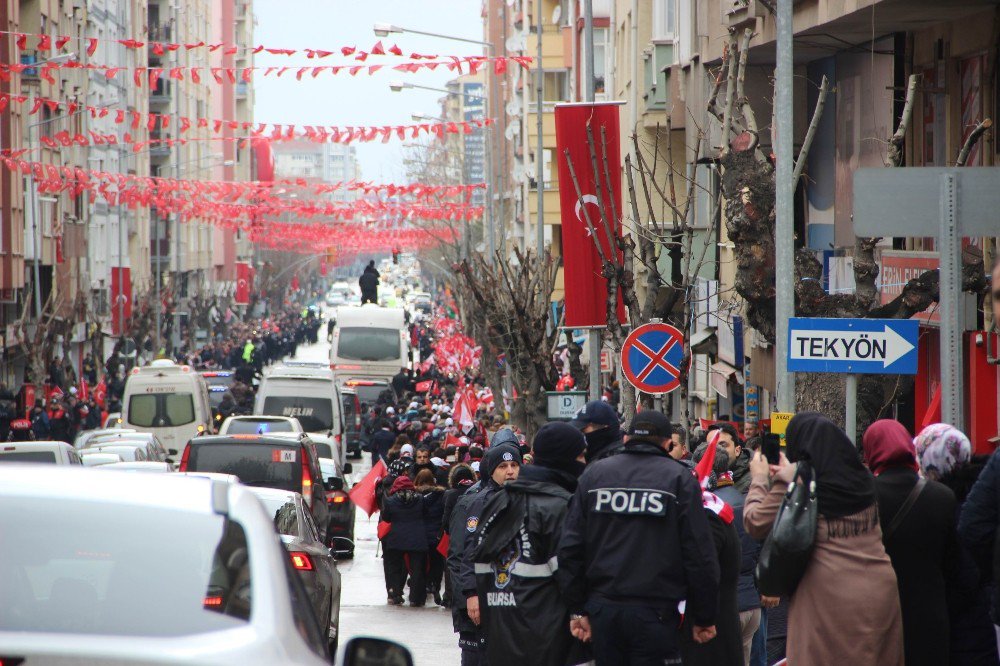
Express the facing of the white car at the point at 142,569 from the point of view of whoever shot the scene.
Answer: facing away from the viewer

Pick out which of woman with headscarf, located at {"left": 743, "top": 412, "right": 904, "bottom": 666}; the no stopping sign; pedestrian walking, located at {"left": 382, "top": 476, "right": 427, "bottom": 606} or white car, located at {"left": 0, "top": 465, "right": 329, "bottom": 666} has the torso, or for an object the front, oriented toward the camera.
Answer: the no stopping sign

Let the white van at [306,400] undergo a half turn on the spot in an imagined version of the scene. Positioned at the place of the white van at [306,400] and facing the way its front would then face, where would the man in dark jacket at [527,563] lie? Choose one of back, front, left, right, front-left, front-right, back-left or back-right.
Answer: front

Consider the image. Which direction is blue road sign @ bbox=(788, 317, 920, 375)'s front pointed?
toward the camera

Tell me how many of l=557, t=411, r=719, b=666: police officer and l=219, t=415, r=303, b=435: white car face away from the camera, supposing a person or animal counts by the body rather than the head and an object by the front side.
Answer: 2

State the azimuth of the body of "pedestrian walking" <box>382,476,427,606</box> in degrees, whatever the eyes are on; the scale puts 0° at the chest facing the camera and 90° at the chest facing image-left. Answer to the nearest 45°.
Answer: approximately 180°

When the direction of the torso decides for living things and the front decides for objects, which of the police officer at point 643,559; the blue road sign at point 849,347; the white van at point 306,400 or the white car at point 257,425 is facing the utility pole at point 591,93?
the police officer

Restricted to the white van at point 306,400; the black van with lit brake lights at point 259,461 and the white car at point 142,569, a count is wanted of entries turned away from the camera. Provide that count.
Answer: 3

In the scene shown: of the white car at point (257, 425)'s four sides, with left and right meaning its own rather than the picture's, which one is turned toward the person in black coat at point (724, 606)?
back

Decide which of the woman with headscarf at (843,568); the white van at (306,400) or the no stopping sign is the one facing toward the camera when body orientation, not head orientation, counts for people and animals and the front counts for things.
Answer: the no stopping sign

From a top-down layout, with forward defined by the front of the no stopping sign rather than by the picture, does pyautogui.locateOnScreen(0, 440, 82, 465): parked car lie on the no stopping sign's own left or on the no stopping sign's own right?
on the no stopping sign's own right

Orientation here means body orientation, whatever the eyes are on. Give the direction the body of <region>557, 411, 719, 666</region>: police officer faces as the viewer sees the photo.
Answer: away from the camera

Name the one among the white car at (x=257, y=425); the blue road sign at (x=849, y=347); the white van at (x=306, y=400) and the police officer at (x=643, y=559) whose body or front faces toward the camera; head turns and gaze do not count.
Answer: the blue road sign

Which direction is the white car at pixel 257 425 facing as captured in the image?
away from the camera

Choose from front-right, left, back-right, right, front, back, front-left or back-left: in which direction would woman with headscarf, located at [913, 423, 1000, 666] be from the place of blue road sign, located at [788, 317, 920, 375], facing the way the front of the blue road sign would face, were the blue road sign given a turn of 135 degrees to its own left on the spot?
back-right

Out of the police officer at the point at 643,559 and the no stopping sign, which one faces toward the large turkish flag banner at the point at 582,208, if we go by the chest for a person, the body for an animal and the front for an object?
the police officer

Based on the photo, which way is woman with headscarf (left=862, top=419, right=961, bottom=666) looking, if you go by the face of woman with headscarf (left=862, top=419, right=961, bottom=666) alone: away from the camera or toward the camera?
away from the camera

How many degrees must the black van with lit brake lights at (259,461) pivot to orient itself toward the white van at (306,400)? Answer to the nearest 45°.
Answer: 0° — it already faces it

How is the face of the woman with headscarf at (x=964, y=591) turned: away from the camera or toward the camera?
away from the camera

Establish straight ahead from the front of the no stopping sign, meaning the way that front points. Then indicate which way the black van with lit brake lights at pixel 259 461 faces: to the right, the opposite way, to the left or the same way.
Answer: the opposite way
